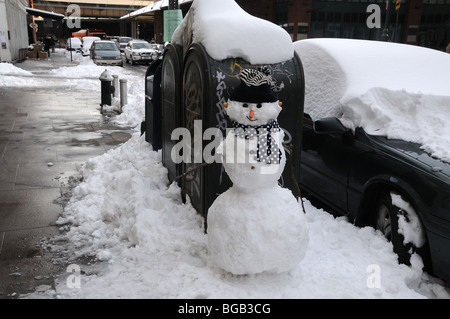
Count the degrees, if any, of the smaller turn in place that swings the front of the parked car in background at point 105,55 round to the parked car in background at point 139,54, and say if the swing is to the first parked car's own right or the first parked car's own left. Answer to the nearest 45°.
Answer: approximately 135° to the first parked car's own left

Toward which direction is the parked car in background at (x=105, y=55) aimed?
toward the camera

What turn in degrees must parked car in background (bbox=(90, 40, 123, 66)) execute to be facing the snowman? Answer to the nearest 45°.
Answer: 0° — it already faces it

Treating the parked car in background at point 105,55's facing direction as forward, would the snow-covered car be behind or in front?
in front

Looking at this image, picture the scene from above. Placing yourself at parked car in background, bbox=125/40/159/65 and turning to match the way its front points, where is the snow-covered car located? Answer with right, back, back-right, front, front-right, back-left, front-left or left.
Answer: front-right

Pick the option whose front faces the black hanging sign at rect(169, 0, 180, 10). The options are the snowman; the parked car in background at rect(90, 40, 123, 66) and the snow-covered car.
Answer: the parked car in background

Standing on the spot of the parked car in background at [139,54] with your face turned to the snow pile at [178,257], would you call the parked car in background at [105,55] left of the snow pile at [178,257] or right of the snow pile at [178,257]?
right

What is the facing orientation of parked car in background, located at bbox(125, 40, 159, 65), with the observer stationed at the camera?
facing the viewer and to the right of the viewer

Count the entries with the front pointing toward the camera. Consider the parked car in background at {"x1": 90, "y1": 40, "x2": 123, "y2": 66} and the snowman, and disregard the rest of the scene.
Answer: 2

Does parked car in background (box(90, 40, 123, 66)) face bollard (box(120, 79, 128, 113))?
yes

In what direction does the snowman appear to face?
toward the camera
